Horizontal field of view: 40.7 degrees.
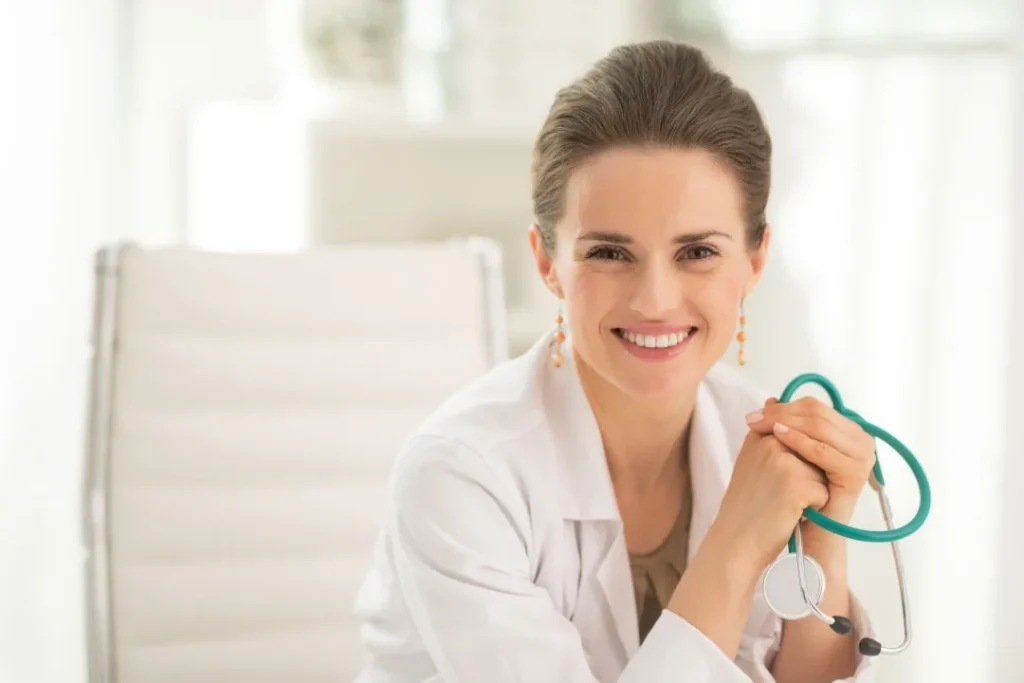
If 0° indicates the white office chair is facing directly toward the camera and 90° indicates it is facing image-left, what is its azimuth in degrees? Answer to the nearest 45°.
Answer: approximately 0°

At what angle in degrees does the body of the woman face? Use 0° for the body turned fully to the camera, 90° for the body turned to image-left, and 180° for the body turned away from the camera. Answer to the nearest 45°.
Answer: approximately 315°
